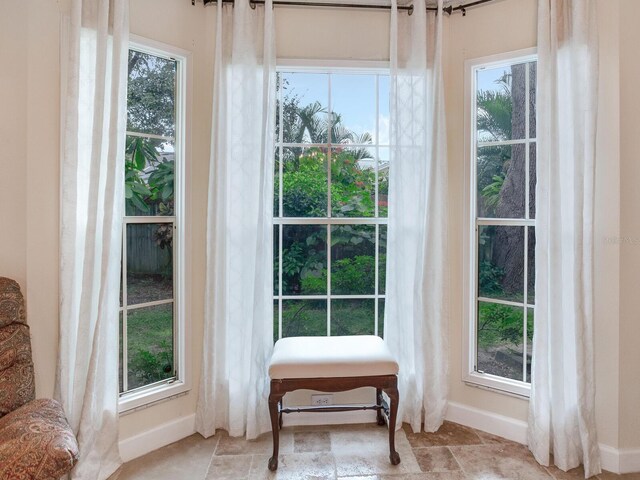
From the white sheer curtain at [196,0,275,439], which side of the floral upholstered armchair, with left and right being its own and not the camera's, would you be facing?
left

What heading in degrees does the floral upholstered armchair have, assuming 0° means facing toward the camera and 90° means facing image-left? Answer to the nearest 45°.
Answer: approximately 315°

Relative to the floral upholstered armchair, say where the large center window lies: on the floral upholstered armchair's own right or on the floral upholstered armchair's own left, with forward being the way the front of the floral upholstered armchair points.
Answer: on the floral upholstered armchair's own left

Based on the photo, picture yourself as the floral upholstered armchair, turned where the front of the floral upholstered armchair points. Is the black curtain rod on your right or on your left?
on your left

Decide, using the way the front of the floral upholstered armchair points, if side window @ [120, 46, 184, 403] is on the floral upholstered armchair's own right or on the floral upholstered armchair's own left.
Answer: on the floral upholstered armchair's own left

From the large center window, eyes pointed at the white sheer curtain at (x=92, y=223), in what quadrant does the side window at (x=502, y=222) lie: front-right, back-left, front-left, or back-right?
back-left
